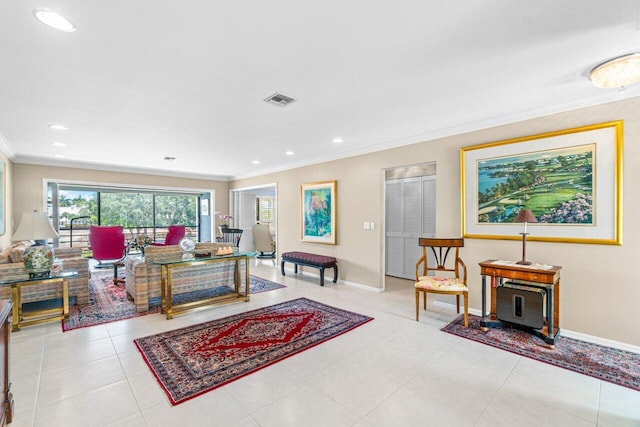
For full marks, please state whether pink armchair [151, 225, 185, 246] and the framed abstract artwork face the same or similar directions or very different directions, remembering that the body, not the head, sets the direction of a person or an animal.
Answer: same or similar directions

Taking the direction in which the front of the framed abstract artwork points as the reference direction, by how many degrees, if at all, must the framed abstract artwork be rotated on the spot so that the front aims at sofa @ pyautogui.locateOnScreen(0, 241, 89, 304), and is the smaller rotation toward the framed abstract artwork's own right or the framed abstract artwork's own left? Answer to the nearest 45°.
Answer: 0° — it already faces it

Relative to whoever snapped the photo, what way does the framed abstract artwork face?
facing the viewer and to the left of the viewer

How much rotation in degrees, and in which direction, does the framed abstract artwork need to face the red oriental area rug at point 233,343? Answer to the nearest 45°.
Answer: approximately 45° to its left

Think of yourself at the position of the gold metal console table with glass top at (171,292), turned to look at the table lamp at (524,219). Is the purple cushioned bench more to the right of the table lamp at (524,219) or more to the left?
left

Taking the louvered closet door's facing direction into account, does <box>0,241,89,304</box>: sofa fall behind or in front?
in front

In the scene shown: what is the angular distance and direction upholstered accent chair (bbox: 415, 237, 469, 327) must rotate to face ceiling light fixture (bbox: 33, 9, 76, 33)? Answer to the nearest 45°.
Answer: approximately 45° to its right

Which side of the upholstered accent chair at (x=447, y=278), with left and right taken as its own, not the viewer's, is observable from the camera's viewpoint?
front

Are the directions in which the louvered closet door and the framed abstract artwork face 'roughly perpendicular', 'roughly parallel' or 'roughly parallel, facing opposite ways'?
roughly parallel

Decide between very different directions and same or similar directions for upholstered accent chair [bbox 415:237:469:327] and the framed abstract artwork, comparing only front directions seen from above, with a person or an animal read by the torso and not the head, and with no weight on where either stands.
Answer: same or similar directions

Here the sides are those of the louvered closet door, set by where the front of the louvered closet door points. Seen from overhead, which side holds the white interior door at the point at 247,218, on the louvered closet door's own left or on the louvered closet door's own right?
on the louvered closet door's own right

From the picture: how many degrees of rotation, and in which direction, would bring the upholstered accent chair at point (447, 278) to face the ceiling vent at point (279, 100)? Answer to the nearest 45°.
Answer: approximately 45° to its right

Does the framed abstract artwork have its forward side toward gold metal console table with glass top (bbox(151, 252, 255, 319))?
yes
